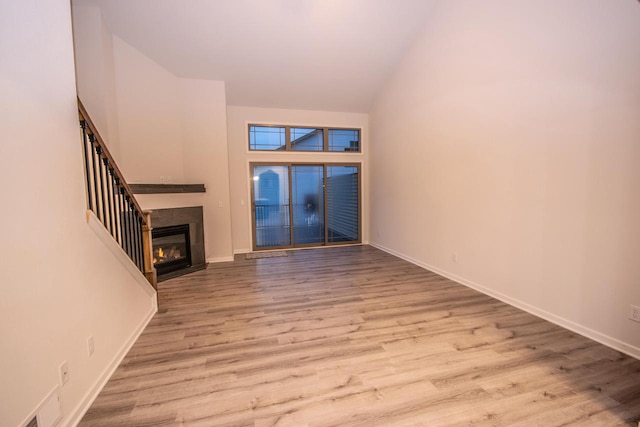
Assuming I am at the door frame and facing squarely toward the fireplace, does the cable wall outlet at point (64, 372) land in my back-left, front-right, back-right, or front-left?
front-left

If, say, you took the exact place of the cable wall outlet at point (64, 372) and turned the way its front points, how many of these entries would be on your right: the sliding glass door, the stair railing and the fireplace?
0

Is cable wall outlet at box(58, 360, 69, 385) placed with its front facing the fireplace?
no

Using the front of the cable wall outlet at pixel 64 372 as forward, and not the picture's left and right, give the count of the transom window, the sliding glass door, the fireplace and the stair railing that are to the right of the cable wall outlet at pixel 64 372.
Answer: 0

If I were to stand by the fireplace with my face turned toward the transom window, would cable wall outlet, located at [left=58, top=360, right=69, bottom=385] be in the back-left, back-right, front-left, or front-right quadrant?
back-right

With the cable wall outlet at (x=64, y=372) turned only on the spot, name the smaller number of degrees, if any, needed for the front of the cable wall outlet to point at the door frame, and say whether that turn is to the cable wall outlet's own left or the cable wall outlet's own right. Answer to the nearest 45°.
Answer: approximately 90° to the cable wall outlet's own left

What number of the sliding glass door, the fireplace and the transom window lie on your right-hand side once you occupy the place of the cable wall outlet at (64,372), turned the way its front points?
0

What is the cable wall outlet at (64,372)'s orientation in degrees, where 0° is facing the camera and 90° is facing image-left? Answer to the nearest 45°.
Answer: approximately 315°

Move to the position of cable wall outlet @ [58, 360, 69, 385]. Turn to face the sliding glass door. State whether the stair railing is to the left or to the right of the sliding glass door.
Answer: left

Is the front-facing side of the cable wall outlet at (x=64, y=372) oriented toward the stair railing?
no

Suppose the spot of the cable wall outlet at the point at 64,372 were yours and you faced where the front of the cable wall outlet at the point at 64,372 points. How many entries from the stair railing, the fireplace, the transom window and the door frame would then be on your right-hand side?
0

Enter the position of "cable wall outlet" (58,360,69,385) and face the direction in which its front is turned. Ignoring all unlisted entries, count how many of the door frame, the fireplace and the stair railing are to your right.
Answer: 0

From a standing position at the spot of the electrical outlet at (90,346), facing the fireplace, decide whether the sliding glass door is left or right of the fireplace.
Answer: right

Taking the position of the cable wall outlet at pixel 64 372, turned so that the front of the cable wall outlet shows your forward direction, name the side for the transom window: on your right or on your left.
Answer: on your left

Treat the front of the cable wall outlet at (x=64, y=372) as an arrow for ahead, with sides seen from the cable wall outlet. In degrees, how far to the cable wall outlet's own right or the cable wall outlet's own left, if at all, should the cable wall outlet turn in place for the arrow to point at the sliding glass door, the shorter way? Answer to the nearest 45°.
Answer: approximately 90° to the cable wall outlet's own left
